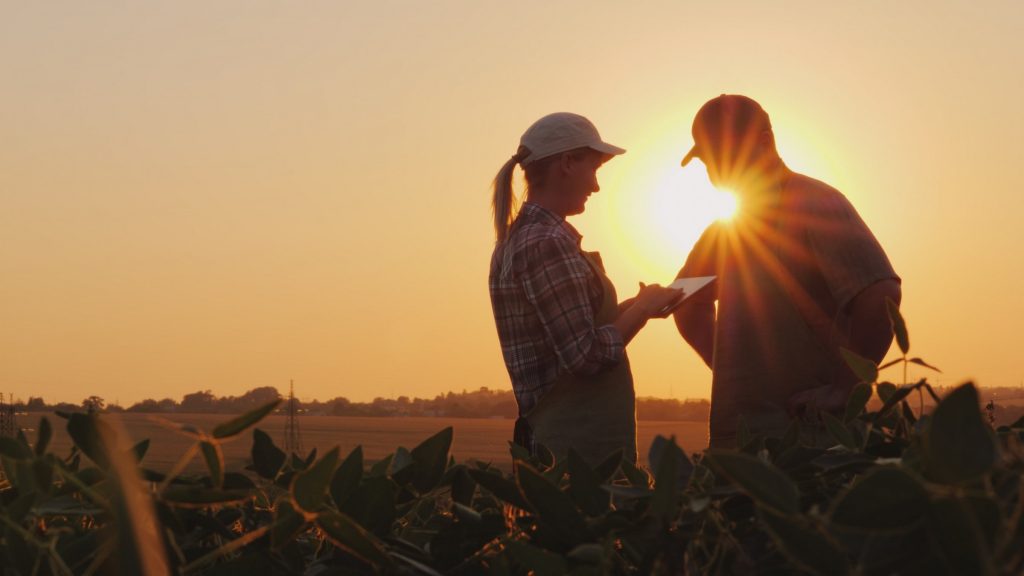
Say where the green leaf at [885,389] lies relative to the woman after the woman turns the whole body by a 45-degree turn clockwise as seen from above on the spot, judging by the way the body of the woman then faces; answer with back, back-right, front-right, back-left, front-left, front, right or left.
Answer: front-right

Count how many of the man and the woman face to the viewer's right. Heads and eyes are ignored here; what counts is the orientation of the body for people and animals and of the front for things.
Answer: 1

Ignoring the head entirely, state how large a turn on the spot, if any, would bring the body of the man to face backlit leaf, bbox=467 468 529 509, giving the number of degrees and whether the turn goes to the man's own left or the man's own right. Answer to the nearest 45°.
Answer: approximately 45° to the man's own left

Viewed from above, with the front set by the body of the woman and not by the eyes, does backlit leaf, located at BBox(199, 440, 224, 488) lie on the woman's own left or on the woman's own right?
on the woman's own right

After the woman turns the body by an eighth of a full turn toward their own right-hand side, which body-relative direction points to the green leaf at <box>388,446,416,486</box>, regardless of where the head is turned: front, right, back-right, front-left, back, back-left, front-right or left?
front-right

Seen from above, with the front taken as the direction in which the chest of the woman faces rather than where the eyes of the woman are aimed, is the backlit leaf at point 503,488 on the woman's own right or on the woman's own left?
on the woman's own right

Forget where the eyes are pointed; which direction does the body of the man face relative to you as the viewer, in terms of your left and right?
facing the viewer and to the left of the viewer

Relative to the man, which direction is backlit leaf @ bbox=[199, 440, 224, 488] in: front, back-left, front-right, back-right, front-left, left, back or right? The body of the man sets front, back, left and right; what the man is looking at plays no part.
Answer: front-left

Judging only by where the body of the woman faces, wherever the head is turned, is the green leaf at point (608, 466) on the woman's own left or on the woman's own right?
on the woman's own right

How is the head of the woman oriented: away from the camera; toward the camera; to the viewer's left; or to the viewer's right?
to the viewer's right

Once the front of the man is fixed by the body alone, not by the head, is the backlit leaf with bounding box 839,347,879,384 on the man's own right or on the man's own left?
on the man's own left

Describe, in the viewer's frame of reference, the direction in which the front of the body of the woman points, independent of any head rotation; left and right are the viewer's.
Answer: facing to the right of the viewer

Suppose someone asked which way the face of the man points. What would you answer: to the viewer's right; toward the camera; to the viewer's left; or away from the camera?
to the viewer's left

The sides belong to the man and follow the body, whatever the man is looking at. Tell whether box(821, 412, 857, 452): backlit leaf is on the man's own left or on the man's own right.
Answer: on the man's own left

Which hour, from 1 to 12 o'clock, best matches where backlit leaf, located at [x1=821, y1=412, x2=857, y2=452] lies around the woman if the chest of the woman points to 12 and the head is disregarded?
The backlit leaf is roughly at 3 o'clock from the woman.

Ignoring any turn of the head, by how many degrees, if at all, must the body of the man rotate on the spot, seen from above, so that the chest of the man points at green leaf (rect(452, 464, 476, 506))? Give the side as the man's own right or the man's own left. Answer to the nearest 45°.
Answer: approximately 45° to the man's own left
